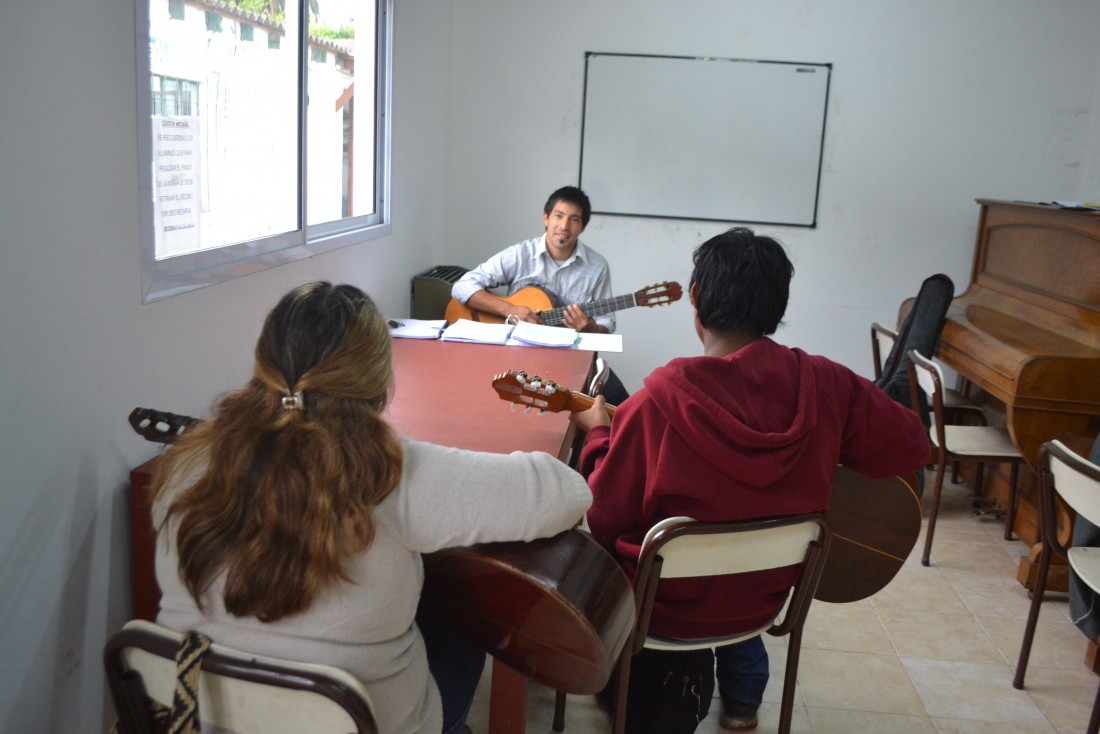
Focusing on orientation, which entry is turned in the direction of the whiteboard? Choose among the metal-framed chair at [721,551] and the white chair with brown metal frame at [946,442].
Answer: the metal-framed chair at [721,551]

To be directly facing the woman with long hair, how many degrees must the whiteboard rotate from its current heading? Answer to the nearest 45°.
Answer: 0° — it already faces them

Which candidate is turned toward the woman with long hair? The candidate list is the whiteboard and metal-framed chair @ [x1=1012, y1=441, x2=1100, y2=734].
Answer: the whiteboard

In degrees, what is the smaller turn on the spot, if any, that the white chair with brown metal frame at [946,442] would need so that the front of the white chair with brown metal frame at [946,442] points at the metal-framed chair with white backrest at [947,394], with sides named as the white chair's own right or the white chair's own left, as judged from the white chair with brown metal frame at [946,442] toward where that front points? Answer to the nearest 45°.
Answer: approximately 45° to the white chair's own left

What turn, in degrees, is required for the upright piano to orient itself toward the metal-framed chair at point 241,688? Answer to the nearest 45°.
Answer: approximately 45° to its left

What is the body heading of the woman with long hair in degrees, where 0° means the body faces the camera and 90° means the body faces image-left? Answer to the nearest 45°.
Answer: approximately 225°

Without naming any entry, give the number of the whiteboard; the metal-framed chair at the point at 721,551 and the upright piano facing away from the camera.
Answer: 1

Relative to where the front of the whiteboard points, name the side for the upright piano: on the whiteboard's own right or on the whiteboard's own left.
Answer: on the whiteboard's own left

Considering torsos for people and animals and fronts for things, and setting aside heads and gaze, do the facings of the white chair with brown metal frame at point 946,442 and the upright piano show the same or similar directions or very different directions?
very different directions

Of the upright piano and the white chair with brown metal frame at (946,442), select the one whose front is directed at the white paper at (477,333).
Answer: the upright piano

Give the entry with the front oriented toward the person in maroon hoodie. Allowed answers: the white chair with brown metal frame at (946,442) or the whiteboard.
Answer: the whiteboard

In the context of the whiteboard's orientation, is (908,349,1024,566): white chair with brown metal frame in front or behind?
in front

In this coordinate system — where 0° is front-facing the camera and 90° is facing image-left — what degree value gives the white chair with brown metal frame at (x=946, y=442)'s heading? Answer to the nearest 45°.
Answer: approximately 225°

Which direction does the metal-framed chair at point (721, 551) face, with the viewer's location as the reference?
facing away from the viewer

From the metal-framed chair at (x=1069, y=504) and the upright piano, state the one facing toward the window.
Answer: the upright piano
